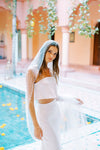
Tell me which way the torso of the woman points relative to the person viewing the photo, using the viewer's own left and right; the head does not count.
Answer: facing the viewer and to the right of the viewer

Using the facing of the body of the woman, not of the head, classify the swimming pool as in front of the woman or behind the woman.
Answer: behind
